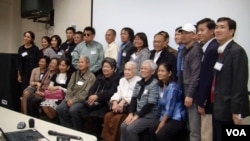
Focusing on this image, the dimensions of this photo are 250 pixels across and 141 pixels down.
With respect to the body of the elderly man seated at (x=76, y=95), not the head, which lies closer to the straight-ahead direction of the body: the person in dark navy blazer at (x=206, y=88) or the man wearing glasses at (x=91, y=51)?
the person in dark navy blazer

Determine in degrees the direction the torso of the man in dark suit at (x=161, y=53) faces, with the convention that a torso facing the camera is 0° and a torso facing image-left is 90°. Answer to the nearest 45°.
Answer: approximately 45°

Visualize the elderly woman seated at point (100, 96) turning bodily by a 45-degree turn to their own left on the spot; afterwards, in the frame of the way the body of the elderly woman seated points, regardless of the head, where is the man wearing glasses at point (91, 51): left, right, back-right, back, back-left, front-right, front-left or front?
back

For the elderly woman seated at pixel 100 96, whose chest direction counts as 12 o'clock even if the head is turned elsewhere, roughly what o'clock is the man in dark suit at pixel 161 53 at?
The man in dark suit is roughly at 8 o'clock from the elderly woman seated.

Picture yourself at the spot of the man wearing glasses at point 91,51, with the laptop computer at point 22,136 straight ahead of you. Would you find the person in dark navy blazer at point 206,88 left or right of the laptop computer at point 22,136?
left

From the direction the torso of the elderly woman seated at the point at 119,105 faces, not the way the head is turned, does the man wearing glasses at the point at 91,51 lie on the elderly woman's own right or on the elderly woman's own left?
on the elderly woman's own right

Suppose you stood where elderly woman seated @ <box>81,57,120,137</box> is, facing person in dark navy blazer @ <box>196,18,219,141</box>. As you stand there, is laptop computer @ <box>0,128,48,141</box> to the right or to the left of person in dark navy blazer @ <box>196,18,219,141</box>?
right

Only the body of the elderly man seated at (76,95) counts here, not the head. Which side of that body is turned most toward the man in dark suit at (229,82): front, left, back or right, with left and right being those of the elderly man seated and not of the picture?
left

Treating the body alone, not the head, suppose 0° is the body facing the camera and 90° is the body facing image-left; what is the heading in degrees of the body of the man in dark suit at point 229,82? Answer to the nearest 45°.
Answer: approximately 45°
